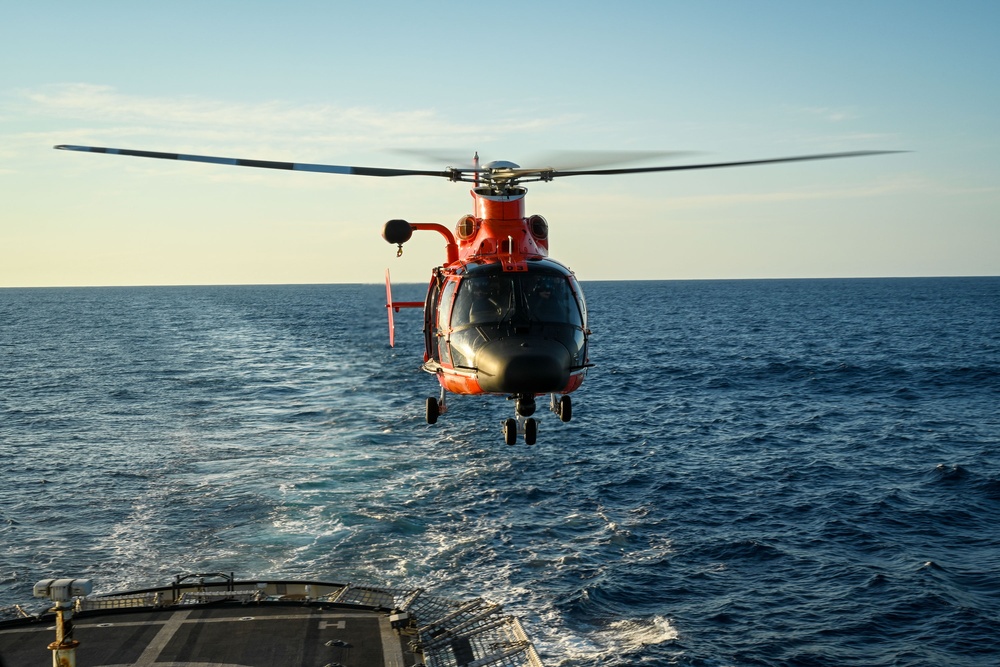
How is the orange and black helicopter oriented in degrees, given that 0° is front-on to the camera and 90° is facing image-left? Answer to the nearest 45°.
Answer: approximately 0°
